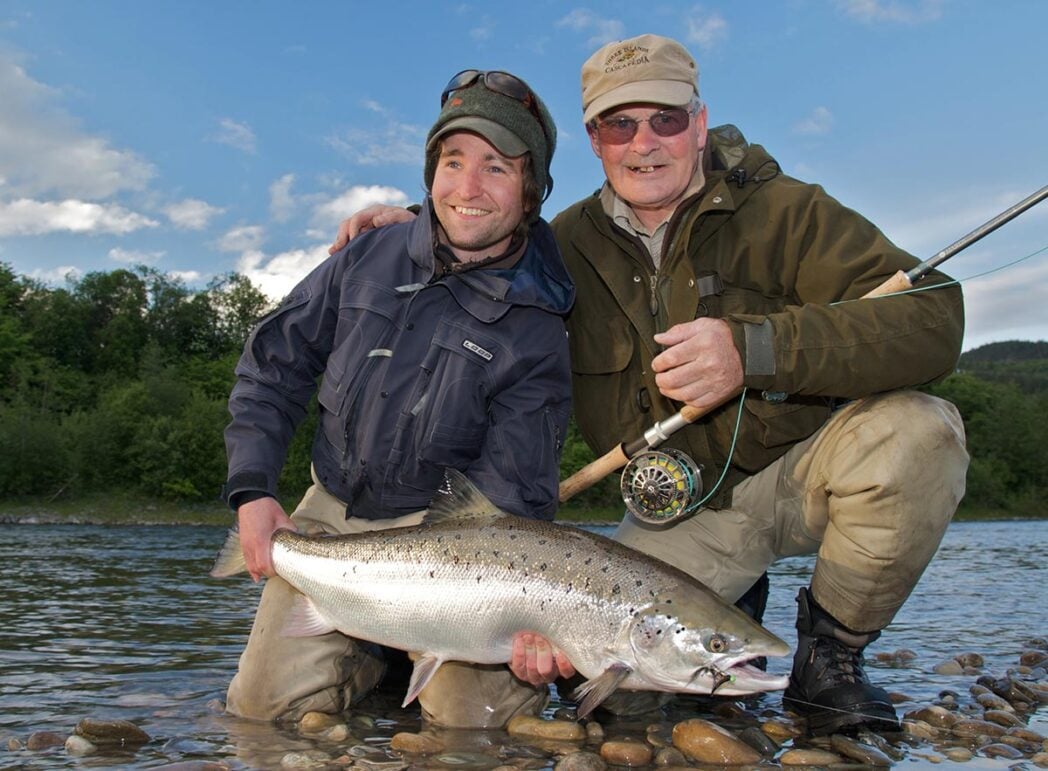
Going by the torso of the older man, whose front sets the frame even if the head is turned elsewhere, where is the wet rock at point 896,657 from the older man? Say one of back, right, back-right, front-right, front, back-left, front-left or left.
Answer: back-left

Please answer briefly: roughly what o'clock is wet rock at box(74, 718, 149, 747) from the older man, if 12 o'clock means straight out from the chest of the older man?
The wet rock is roughly at 2 o'clock from the older man.

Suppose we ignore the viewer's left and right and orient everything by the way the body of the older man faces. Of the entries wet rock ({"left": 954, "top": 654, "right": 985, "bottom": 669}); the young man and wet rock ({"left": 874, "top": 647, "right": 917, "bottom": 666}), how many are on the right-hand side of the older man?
1

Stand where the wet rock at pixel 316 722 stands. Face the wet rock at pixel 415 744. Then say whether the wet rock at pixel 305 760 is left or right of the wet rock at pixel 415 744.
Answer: right

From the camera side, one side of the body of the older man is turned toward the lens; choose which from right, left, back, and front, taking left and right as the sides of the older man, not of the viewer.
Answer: front

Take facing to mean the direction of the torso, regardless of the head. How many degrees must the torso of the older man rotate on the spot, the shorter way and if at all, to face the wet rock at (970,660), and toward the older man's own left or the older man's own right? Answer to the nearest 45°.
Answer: approximately 135° to the older man's own left

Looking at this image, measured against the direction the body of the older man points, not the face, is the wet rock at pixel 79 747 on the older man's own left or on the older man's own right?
on the older man's own right
